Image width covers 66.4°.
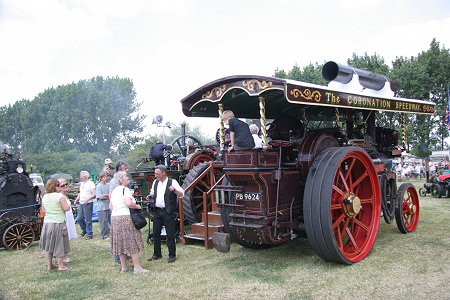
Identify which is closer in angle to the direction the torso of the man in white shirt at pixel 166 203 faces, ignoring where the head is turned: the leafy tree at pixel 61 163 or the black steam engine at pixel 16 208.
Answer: the black steam engine

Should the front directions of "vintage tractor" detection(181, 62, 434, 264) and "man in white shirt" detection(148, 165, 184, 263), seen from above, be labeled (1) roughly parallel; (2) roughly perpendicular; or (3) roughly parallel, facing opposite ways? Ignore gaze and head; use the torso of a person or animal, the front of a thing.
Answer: roughly parallel, facing opposite ways

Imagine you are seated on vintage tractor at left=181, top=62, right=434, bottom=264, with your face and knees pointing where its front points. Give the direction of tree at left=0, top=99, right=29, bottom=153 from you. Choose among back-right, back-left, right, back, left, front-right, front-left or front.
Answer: left

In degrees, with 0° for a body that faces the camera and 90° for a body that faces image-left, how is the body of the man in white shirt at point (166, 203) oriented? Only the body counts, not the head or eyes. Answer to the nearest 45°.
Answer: approximately 45°

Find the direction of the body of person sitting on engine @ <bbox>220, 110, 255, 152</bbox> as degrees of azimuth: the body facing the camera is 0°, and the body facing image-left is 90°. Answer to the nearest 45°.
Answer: approximately 90°

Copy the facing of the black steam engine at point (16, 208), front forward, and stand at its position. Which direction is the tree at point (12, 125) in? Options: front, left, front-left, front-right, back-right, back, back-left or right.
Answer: back-left

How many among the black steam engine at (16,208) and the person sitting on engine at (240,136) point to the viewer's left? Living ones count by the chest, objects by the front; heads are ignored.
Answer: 1

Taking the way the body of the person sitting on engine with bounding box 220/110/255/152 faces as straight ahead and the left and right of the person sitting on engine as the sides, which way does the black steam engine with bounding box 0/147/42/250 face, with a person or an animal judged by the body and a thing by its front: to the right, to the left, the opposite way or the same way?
the opposite way

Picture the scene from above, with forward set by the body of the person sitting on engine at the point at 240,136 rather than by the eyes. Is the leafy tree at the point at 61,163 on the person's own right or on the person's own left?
on the person's own right

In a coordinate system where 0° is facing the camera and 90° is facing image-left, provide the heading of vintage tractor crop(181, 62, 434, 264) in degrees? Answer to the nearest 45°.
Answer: approximately 225°

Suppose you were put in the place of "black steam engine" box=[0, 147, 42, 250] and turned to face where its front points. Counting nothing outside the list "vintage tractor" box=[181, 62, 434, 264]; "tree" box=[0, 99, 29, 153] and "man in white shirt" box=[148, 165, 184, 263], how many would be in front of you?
2

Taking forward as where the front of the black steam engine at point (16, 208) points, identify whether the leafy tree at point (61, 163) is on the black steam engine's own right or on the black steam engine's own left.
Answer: on the black steam engine's own left
